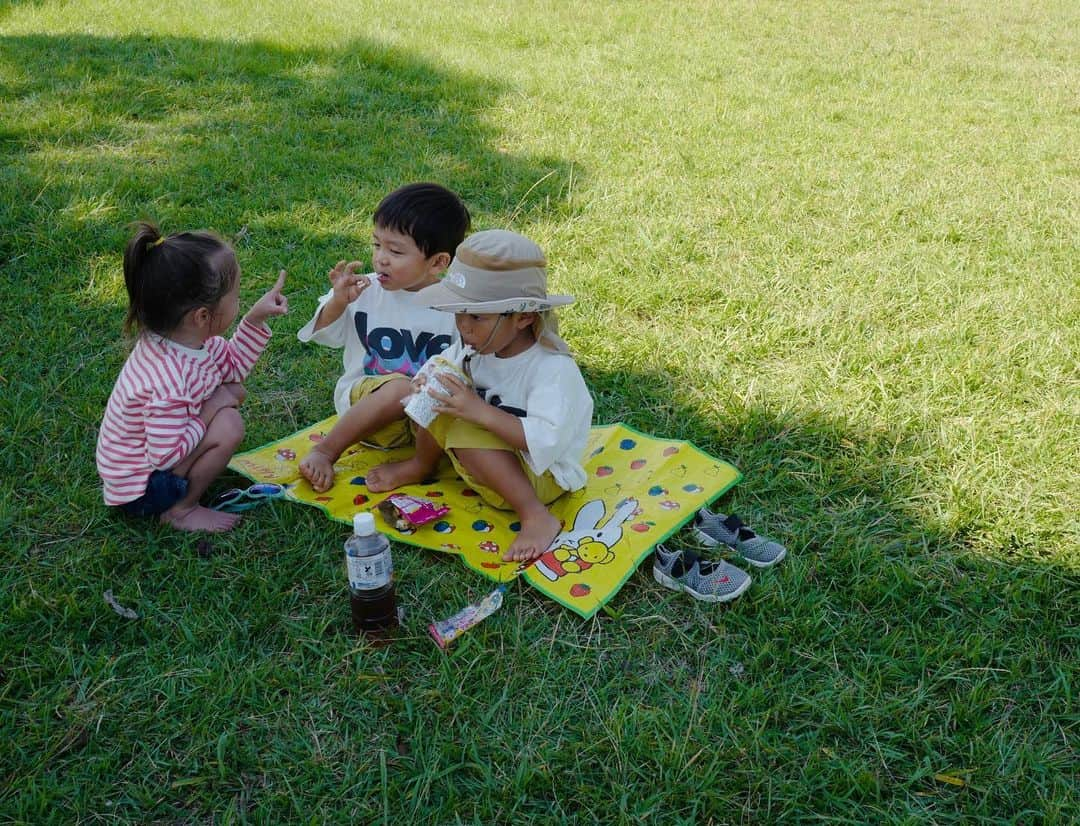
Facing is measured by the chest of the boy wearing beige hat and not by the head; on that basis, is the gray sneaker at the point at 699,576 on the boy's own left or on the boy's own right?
on the boy's own left

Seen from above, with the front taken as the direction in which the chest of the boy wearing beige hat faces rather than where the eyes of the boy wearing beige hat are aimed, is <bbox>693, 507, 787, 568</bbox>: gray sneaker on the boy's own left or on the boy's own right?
on the boy's own left

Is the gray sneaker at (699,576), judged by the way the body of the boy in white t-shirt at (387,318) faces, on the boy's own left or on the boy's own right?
on the boy's own left

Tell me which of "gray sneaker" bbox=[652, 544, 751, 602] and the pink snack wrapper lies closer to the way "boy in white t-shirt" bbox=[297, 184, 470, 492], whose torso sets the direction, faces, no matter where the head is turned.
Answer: the pink snack wrapper

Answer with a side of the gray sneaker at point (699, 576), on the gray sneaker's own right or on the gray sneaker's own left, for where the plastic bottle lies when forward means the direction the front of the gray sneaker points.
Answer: on the gray sneaker's own right

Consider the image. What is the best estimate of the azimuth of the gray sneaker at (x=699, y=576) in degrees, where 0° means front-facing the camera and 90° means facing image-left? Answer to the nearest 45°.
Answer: approximately 315°

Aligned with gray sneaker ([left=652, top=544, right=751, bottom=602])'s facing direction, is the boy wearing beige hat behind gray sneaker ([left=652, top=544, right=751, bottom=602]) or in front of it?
behind
